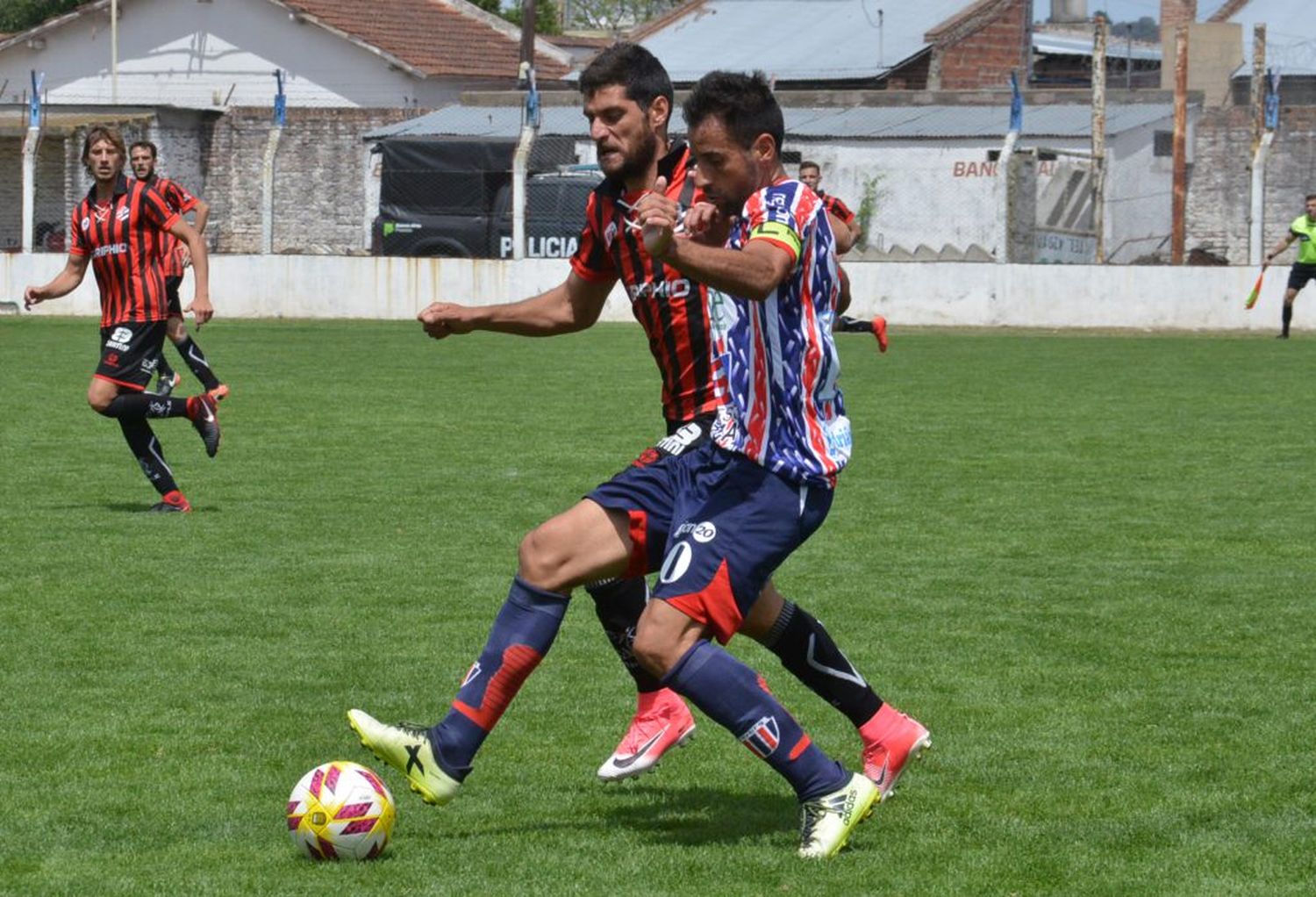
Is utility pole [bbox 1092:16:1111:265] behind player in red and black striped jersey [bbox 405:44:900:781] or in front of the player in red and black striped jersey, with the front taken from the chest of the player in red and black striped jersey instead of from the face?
behind

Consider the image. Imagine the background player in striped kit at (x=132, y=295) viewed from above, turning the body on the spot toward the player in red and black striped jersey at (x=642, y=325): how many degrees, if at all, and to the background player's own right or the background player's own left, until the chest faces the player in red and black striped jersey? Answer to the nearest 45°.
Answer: approximately 45° to the background player's own left

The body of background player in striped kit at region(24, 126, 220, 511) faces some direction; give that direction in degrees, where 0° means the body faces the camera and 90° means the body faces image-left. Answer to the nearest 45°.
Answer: approximately 45°

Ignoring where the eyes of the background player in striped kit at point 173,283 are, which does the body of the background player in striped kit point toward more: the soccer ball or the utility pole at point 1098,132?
the soccer ball

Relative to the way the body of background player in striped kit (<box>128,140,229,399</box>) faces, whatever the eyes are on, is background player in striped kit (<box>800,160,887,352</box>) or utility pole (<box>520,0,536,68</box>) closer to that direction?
the background player in striped kit

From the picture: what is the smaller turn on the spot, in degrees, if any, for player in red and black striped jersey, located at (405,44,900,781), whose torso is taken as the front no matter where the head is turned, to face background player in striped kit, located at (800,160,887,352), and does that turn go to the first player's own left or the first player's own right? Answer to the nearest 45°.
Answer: approximately 135° to the first player's own right
